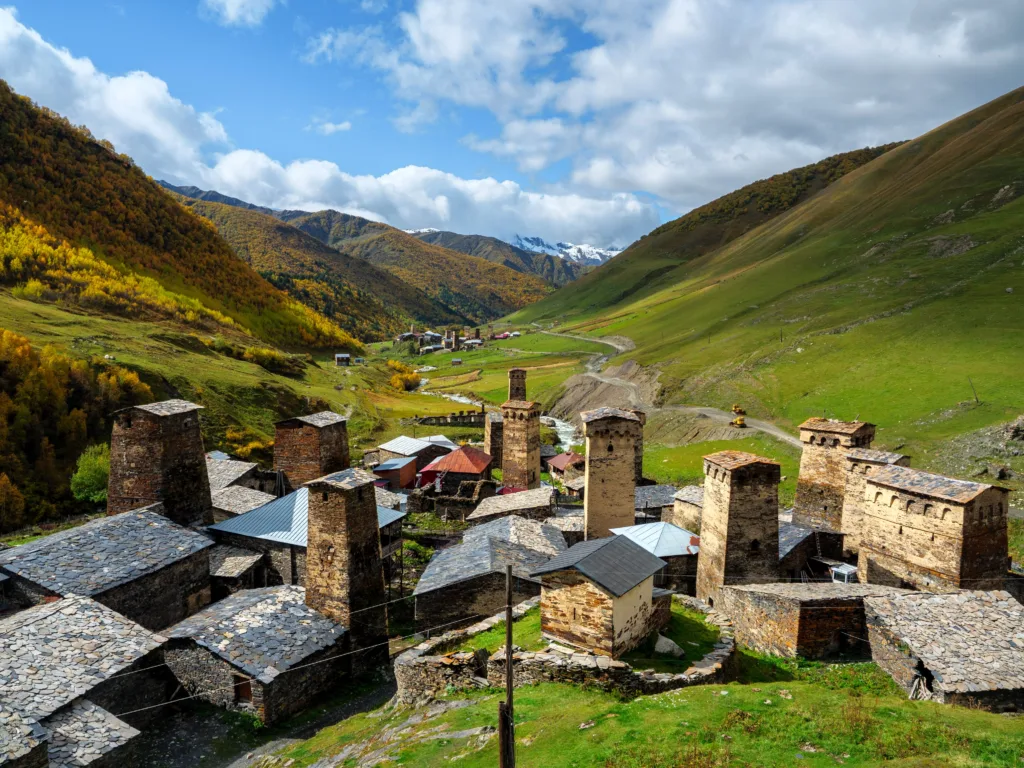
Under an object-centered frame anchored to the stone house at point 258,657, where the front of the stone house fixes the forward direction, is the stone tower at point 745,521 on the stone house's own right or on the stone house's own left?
on the stone house's own left

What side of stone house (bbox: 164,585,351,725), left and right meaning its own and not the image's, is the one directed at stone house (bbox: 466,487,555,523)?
back

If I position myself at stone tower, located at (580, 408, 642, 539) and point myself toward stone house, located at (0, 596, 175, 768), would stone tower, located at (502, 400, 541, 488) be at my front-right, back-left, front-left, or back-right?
back-right

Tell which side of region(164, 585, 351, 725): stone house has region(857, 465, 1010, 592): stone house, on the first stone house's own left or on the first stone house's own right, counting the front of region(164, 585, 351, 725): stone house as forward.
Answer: on the first stone house's own left

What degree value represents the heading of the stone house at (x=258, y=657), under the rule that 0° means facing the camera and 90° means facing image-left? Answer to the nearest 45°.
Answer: approximately 45°

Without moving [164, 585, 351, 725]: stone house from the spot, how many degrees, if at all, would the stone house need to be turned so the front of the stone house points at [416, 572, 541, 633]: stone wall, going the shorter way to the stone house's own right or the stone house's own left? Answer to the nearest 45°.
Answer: approximately 135° to the stone house's own left

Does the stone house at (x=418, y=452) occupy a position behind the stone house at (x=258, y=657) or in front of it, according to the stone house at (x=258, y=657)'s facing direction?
behind

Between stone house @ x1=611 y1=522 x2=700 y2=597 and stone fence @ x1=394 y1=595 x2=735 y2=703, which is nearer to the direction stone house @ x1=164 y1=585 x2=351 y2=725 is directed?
the stone fence

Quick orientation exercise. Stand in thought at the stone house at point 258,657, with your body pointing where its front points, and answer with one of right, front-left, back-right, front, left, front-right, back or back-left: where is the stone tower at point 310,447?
back-right

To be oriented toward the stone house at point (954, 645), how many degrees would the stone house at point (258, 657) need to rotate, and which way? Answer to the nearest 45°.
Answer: approximately 90° to its left

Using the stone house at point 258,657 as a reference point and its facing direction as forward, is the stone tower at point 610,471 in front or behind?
behind
